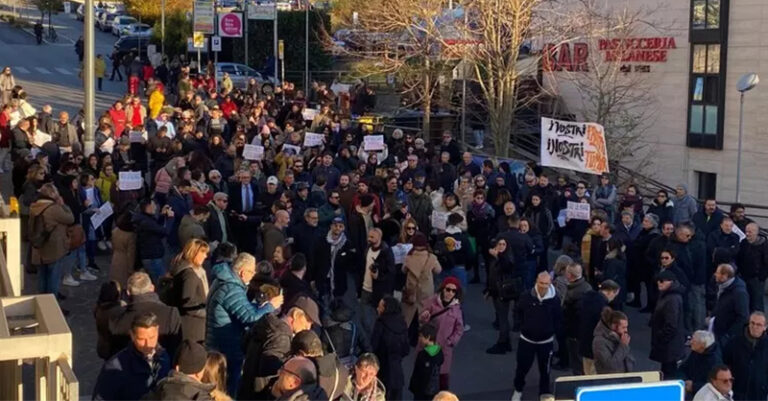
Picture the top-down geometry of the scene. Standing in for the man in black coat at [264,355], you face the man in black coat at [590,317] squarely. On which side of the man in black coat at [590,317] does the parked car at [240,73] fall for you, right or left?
left

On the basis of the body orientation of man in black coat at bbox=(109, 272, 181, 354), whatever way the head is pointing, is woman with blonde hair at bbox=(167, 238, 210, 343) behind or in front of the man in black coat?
in front

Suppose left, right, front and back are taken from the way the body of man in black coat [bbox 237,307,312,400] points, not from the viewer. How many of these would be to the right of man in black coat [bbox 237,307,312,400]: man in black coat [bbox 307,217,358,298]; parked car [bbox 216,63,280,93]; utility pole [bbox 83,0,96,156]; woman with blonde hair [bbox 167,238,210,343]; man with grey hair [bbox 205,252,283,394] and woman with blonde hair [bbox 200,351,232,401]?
1

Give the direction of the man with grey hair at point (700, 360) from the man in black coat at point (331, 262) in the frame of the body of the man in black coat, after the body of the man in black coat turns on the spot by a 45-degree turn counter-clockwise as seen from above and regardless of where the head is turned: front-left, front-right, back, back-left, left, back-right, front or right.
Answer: front

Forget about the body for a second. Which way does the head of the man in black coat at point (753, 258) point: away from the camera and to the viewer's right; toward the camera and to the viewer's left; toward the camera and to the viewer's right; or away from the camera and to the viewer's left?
toward the camera and to the viewer's left

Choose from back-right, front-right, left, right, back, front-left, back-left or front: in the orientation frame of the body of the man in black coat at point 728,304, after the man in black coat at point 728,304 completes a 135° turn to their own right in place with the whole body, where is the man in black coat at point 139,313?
back

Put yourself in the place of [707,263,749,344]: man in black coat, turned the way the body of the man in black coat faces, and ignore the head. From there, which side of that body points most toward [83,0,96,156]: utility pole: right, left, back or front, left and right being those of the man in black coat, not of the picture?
front

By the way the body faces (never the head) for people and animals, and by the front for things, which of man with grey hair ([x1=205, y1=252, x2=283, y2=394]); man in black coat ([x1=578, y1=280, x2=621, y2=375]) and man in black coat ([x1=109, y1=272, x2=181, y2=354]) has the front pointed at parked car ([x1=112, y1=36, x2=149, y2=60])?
man in black coat ([x1=109, y1=272, x2=181, y2=354])

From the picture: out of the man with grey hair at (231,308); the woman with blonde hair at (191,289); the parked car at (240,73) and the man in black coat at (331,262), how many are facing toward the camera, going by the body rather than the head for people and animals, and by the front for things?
1

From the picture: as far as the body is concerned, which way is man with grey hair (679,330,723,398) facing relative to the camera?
to the viewer's left

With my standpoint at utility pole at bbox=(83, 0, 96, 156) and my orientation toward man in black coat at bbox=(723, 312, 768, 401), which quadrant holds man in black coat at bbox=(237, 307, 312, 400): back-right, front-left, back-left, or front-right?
front-right
